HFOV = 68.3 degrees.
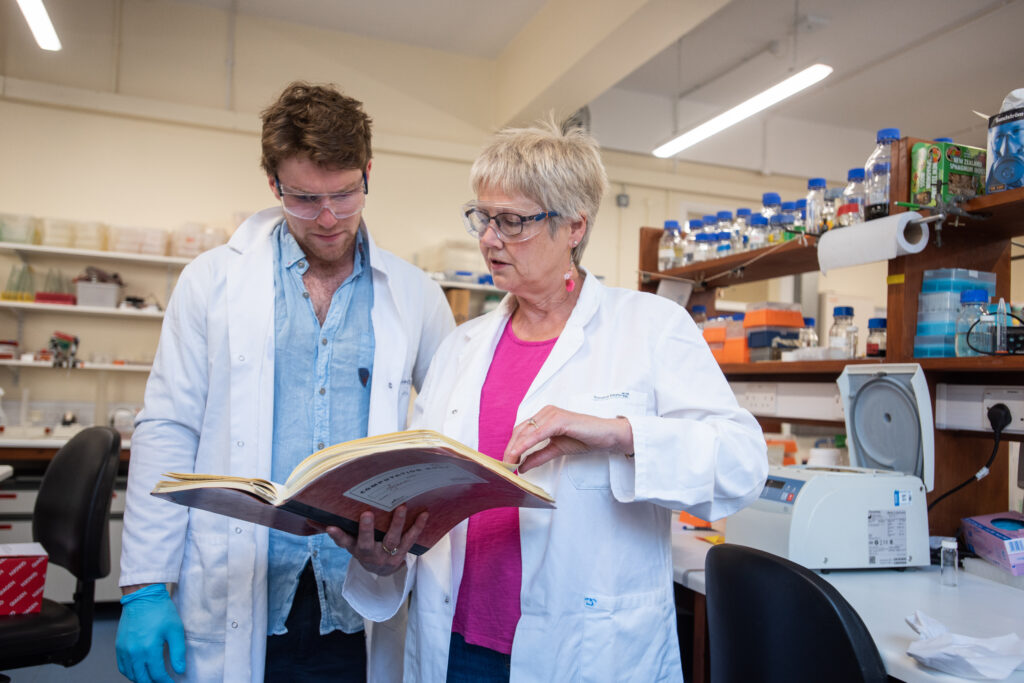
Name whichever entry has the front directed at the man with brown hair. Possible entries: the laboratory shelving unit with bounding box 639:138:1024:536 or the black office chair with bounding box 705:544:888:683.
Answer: the laboratory shelving unit

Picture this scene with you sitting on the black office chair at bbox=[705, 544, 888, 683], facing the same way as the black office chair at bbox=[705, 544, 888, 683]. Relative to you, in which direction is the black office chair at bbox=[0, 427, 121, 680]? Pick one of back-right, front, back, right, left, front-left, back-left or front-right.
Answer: back-left

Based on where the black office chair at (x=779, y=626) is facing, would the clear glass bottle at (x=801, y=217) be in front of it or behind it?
in front

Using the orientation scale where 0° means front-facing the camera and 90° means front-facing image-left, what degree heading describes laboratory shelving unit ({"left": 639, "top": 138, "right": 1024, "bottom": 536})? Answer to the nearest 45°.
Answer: approximately 45°

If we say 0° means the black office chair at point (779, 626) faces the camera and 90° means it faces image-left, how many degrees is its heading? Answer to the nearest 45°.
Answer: approximately 225°

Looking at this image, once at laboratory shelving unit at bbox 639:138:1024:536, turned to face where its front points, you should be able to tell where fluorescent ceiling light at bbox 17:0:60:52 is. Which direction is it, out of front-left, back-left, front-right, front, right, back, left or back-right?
front-right

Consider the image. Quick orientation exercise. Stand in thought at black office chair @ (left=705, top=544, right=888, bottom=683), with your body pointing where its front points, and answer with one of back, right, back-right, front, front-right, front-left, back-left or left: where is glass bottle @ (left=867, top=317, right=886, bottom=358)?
front-left

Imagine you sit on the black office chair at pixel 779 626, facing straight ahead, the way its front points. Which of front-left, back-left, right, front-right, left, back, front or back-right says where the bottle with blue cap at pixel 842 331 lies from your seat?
front-left

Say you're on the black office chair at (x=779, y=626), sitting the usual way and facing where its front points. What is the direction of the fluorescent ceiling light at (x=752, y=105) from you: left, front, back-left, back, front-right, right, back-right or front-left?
front-left

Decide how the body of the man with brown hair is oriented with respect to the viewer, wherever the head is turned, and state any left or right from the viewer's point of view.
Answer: facing the viewer

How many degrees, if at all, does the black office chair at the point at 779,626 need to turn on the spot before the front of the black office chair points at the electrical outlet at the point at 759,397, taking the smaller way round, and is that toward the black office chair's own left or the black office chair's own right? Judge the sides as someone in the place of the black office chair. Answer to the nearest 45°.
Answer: approximately 45° to the black office chair's own left

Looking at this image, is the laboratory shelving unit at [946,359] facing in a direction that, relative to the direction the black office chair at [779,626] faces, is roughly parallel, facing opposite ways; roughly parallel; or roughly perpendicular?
roughly parallel, facing opposite ways

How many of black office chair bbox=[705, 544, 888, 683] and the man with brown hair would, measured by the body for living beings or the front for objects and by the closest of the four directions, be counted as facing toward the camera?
1

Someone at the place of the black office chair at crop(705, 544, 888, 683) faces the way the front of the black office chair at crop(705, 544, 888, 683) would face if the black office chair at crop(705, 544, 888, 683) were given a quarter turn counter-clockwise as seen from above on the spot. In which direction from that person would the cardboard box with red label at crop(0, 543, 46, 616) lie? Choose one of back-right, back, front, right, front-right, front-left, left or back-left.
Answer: front-left

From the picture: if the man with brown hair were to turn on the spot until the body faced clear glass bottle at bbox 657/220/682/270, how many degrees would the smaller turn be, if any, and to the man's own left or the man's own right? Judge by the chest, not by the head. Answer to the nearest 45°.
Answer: approximately 135° to the man's own left

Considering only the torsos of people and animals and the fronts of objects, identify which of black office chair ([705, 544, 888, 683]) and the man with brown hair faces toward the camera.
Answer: the man with brown hair

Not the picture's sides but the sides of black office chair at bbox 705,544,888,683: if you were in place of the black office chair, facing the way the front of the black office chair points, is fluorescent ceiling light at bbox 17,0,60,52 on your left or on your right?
on your left

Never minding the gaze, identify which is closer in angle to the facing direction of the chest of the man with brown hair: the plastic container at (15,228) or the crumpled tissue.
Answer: the crumpled tissue
